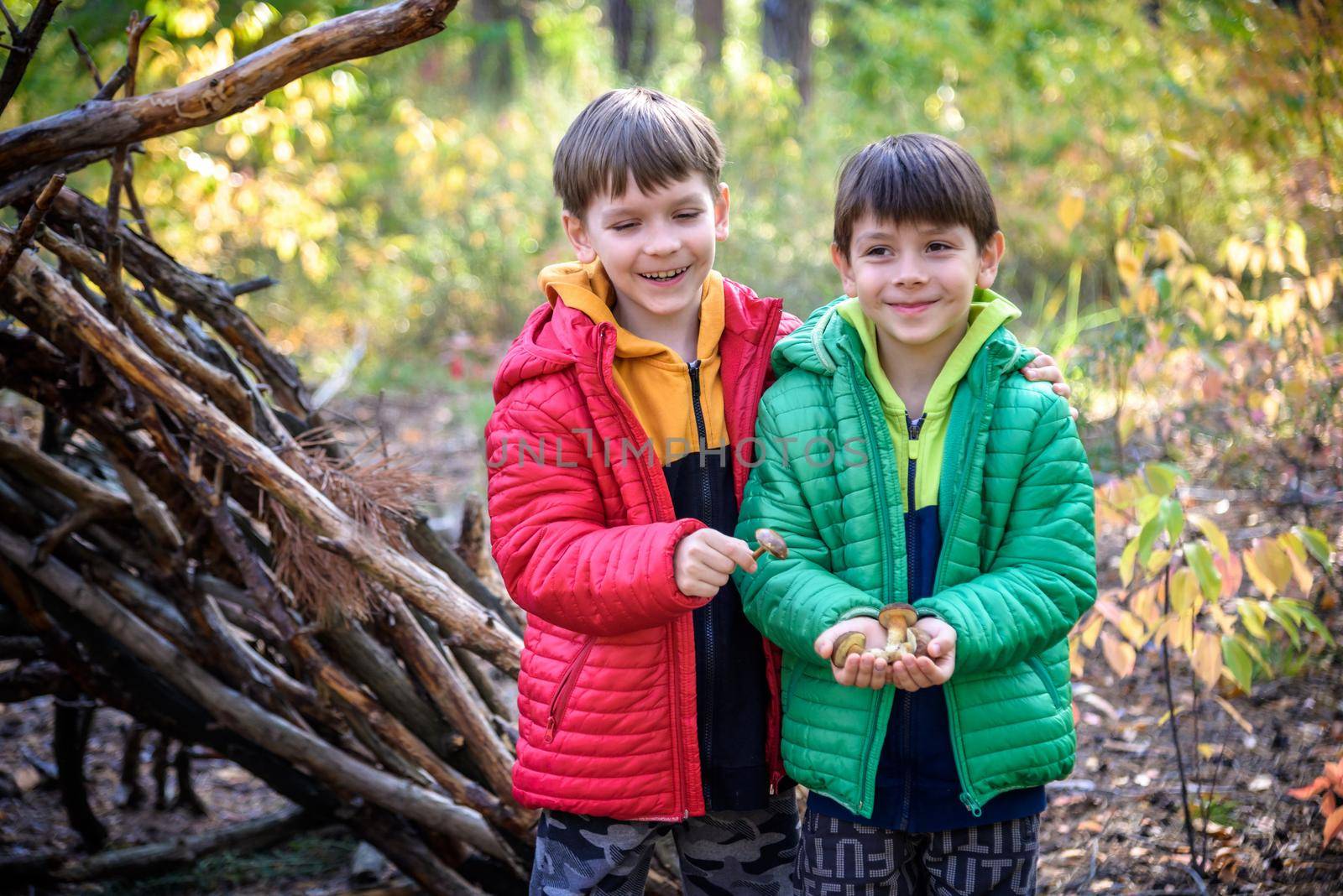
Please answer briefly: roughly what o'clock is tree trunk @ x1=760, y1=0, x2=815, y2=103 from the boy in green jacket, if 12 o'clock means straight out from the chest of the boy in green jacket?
The tree trunk is roughly at 6 o'clock from the boy in green jacket.

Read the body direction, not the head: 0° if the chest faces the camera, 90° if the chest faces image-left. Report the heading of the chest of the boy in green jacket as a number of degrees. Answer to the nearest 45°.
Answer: approximately 0°

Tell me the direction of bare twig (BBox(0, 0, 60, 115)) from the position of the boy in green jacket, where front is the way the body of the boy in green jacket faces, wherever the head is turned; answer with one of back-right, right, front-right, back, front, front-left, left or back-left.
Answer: right

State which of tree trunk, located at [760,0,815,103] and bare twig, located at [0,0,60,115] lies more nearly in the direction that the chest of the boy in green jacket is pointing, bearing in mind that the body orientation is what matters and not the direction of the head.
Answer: the bare twig

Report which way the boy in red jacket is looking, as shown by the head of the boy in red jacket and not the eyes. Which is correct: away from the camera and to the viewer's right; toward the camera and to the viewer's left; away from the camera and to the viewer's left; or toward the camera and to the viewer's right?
toward the camera and to the viewer's right

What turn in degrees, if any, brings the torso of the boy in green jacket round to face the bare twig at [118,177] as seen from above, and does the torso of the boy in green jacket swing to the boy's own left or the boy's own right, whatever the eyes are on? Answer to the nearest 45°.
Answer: approximately 90° to the boy's own right

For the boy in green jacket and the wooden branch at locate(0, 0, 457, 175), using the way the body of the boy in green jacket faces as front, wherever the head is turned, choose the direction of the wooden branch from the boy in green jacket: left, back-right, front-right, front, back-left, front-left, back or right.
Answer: right

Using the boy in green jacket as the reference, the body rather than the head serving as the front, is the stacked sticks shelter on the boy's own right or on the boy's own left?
on the boy's own right

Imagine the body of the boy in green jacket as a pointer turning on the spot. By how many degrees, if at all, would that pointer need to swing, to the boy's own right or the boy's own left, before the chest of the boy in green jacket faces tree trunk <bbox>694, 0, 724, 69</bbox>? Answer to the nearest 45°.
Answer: approximately 180°
